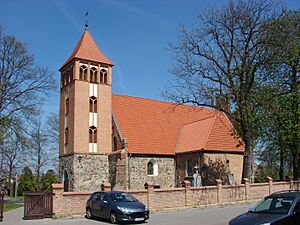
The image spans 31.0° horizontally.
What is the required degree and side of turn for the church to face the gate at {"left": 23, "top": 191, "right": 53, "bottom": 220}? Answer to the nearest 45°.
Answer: approximately 45° to its left

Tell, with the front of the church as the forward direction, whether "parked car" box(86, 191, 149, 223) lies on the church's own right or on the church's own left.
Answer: on the church's own left

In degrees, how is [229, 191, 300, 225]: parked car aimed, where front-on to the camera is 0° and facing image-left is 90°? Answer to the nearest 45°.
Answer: approximately 45°

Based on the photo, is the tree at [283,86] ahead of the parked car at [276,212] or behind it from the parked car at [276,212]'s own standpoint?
behind
